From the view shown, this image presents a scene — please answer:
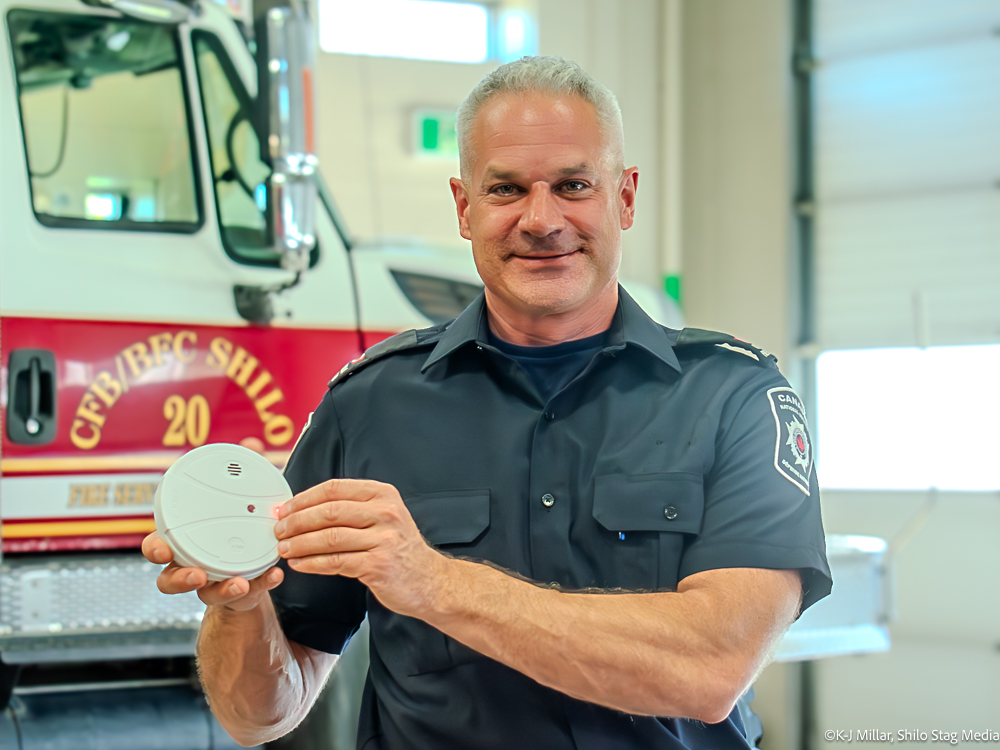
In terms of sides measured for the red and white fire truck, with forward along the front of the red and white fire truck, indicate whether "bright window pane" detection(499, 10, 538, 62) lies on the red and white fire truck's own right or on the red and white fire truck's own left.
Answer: on the red and white fire truck's own left

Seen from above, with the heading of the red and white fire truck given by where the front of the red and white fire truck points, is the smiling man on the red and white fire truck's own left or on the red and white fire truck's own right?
on the red and white fire truck's own right

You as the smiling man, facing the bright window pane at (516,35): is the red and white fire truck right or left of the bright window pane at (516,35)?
left

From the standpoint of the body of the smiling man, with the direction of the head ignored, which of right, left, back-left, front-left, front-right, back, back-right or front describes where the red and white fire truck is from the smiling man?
back-right

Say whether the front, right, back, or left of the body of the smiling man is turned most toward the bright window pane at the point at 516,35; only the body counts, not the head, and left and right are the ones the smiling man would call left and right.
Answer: back

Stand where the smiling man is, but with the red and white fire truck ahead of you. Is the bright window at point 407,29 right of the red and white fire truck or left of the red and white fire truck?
right

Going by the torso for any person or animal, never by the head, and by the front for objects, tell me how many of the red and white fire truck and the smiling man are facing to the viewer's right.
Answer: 1

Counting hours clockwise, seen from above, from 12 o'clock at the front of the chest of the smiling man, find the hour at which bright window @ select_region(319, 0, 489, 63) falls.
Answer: The bright window is roughly at 6 o'clock from the smiling man.

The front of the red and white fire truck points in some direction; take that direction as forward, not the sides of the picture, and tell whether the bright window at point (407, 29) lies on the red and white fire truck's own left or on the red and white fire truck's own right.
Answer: on the red and white fire truck's own left

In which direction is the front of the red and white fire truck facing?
to the viewer's right
